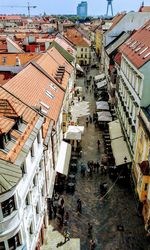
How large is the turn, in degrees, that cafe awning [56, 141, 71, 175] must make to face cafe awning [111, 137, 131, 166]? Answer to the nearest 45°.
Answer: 0° — it already faces it

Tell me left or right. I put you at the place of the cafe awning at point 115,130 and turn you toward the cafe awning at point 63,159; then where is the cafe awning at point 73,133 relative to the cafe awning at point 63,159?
right

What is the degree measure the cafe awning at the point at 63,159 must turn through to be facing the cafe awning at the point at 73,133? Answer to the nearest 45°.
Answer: approximately 90° to its left

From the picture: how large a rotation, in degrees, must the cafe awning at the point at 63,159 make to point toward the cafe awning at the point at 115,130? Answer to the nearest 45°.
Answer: approximately 45° to its left

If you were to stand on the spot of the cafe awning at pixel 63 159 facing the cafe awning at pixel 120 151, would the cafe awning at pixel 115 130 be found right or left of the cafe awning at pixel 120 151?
left

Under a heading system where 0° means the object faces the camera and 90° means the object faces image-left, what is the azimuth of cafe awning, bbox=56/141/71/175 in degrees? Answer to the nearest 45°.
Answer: approximately 270°
